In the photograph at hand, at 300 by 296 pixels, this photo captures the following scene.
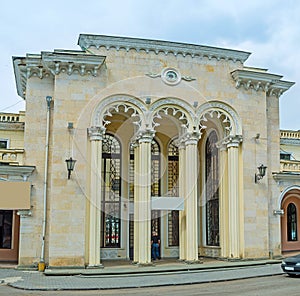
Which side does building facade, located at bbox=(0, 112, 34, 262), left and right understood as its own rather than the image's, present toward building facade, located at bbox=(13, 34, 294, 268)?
left

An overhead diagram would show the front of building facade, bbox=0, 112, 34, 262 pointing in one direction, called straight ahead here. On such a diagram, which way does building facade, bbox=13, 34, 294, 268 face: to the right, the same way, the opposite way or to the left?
the same way

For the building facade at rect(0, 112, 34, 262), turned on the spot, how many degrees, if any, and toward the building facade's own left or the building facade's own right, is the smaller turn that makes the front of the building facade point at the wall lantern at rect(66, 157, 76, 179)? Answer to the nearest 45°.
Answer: approximately 45° to the building facade's own left

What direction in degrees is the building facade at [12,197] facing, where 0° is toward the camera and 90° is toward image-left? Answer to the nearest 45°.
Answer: approximately 0°

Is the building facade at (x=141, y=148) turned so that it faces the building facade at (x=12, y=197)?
no

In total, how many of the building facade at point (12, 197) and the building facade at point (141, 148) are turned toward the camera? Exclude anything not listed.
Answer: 2

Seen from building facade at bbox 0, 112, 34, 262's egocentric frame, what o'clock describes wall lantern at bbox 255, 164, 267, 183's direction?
The wall lantern is roughly at 9 o'clock from the building facade.

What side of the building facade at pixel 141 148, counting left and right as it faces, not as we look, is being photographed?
front
